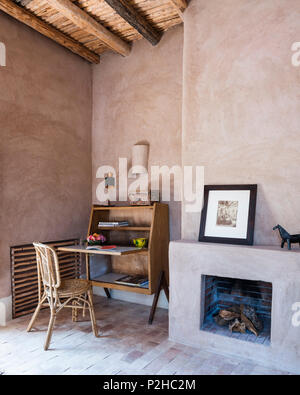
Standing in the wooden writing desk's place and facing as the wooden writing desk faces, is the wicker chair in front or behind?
in front

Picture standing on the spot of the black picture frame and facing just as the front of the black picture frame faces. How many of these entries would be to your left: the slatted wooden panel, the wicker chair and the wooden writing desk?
0

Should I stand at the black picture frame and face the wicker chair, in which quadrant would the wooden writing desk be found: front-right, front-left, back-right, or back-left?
front-right

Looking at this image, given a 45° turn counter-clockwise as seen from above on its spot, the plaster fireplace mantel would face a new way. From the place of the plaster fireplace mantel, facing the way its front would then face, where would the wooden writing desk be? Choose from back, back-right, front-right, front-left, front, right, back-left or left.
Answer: back-right

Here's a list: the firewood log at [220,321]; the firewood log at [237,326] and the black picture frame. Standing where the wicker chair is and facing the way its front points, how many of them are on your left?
0

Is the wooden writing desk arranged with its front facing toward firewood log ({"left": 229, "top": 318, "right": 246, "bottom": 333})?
no

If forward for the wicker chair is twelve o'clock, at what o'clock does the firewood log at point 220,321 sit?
The firewood log is roughly at 2 o'clock from the wicker chair.

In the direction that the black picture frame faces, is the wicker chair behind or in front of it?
in front

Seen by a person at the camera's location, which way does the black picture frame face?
facing the viewer and to the left of the viewer

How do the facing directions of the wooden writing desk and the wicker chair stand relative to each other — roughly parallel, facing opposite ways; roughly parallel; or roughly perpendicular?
roughly parallel, facing opposite ways

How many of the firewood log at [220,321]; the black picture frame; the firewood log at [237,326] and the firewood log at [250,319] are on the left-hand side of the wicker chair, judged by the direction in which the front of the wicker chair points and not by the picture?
0

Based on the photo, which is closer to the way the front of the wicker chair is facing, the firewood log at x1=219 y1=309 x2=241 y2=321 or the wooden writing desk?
the wooden writing desk

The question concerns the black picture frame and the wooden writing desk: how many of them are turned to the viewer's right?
0

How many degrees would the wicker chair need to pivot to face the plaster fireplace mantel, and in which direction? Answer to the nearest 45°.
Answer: approximately 90° to its right

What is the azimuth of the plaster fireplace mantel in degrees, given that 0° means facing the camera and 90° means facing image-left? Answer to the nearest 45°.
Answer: approximately 45°

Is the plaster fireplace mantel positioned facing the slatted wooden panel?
no

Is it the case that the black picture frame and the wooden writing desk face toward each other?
no

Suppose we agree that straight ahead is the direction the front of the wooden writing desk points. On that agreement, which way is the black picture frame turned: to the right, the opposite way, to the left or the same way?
the same way
